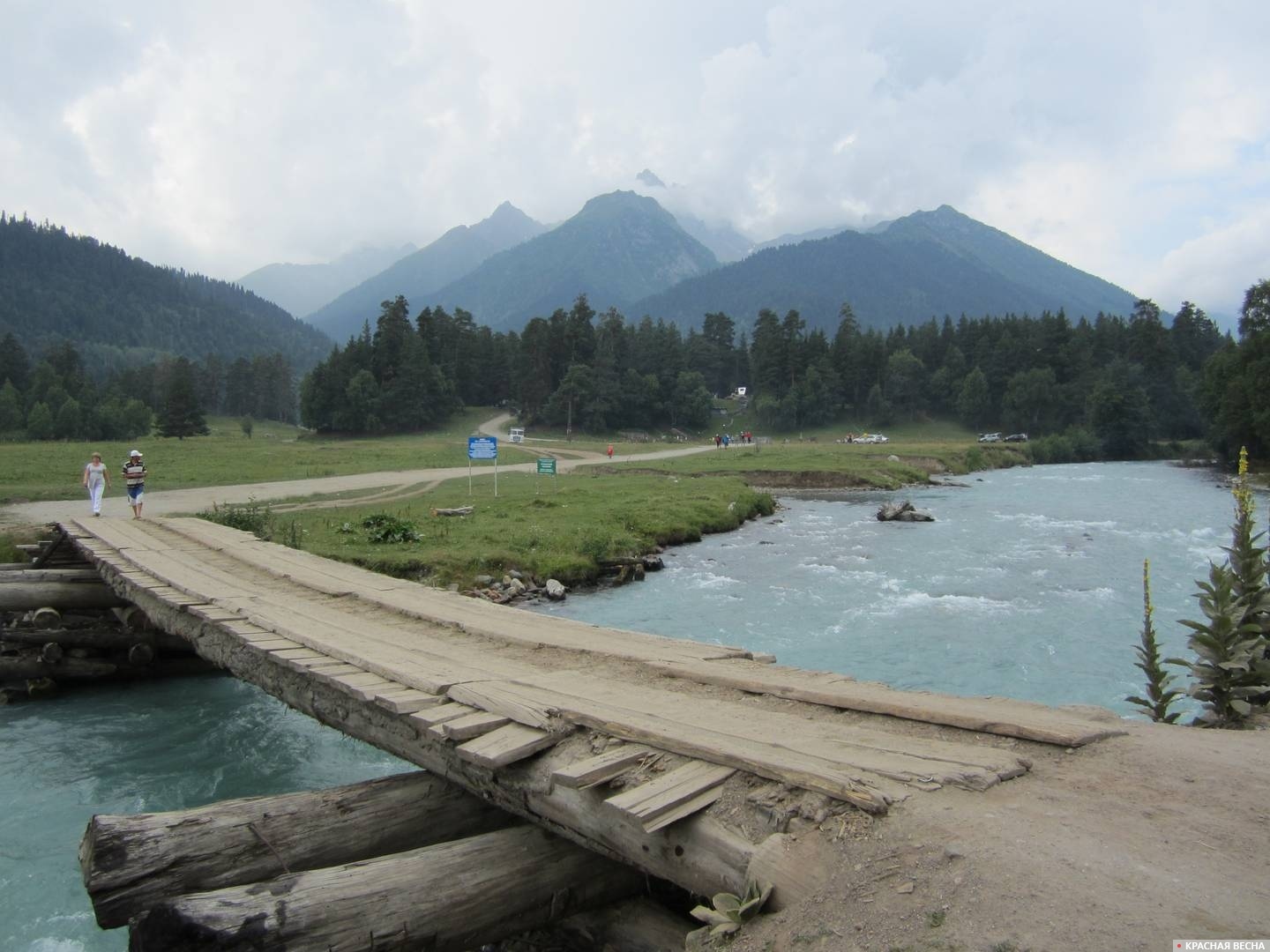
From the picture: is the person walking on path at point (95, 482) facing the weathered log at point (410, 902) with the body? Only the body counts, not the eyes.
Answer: yes

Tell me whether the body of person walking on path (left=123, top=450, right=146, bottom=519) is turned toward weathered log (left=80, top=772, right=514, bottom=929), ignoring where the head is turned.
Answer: yes

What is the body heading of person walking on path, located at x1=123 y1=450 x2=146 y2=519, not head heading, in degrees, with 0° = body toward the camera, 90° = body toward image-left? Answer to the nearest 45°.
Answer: approximately 0°

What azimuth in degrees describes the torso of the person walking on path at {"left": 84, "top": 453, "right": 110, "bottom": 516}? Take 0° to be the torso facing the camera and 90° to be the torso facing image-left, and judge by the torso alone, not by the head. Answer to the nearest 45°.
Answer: approximately 0°

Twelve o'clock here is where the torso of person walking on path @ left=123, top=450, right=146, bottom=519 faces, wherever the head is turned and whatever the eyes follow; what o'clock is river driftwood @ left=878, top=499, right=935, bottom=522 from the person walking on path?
The river driftwood is roughly at 9 o'clock from the person walking on path.

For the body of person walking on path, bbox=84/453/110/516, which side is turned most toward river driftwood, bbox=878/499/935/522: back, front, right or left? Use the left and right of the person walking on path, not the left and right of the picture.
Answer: left

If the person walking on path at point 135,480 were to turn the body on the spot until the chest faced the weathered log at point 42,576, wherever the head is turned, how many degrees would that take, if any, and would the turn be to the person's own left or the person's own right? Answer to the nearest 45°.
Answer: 0° — they already face it

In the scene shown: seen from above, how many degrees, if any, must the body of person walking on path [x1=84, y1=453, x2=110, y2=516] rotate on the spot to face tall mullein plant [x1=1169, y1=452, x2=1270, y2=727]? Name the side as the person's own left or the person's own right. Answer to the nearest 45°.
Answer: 0° — they already face it

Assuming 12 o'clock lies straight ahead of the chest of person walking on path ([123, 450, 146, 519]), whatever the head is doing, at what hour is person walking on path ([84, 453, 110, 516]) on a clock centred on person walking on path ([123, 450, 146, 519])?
person walking on path ([84, 453, 110, 516]) is roughly at 4 o'clock from person walking on path ([123, 450, 146, 519]).

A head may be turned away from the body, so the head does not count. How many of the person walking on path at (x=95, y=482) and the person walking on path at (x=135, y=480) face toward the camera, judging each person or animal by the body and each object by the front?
2
